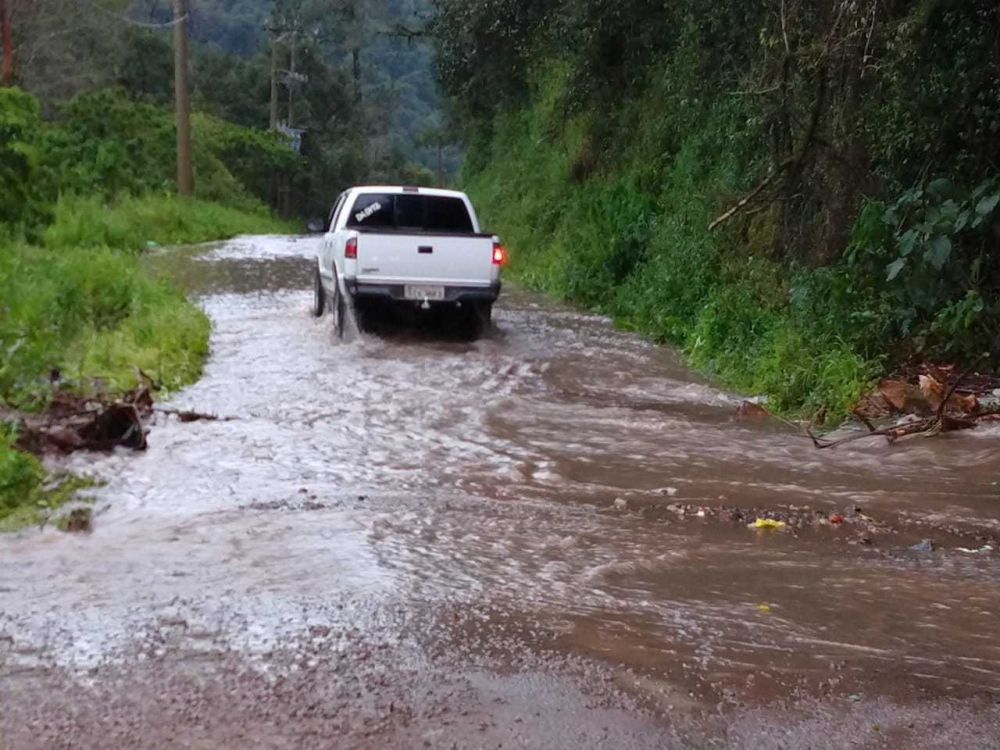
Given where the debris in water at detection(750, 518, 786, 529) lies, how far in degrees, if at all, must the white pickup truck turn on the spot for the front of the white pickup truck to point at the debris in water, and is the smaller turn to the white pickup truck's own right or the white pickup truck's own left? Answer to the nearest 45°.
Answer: approximately 180°

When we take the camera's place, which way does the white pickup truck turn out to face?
facing away from the viewer

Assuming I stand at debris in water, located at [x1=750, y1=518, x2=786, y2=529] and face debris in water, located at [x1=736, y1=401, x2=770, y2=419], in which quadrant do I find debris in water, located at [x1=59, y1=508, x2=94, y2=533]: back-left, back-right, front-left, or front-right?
back-left

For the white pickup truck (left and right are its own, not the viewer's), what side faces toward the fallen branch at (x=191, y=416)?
back

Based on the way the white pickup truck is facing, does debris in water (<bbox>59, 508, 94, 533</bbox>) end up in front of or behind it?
behind

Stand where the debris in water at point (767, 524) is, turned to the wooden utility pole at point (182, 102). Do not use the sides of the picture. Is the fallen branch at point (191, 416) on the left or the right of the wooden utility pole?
left

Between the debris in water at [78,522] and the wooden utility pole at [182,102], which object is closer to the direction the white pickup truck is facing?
the wooden utility pole

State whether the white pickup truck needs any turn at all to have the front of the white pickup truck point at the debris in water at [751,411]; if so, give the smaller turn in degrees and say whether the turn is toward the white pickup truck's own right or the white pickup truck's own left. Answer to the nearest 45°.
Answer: approximately 135° to the white pickup truck's own right

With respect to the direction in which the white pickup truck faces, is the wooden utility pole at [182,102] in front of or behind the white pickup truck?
in front
